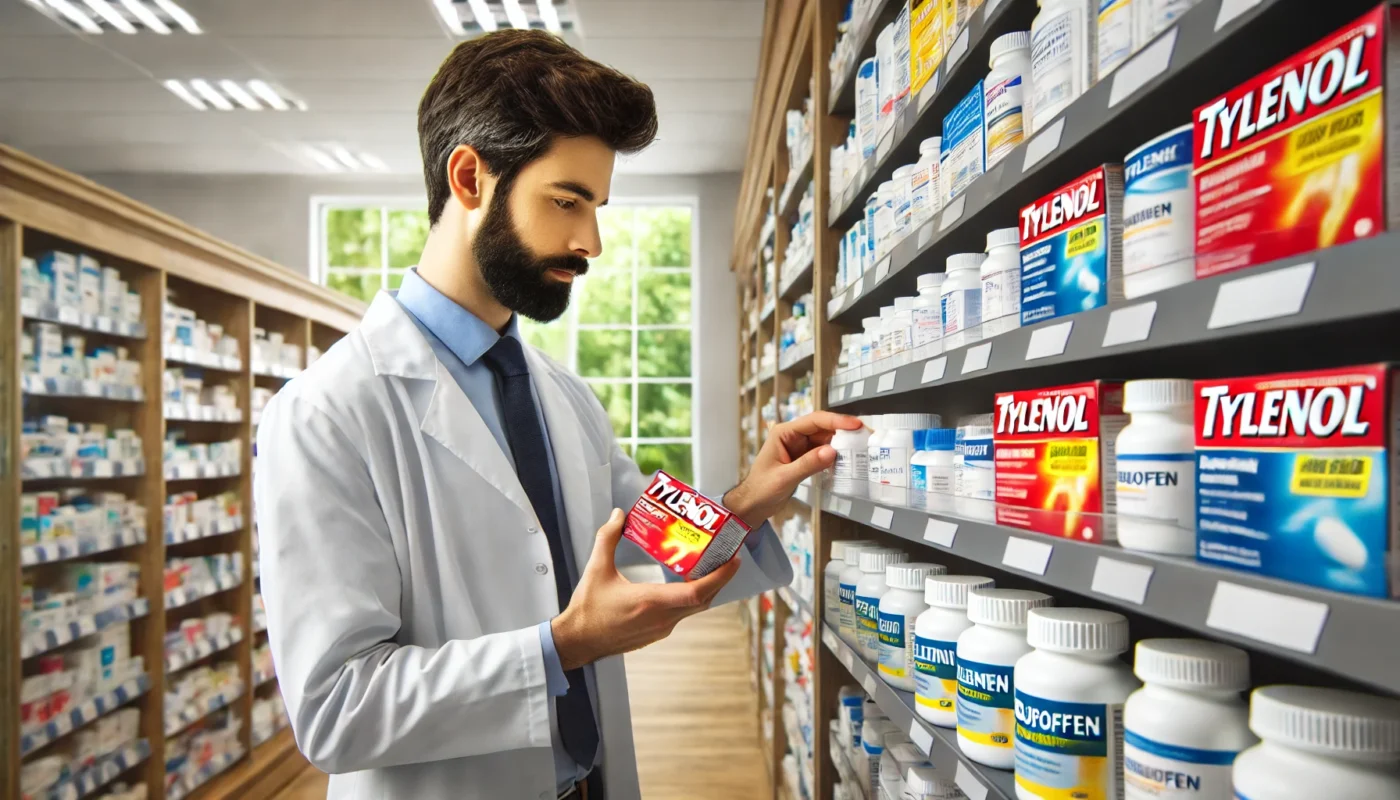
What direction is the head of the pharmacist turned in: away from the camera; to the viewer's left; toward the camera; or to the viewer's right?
to the viewer's right

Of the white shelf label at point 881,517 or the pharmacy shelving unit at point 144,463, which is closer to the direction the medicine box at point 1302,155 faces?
the pharmacy shelving unit

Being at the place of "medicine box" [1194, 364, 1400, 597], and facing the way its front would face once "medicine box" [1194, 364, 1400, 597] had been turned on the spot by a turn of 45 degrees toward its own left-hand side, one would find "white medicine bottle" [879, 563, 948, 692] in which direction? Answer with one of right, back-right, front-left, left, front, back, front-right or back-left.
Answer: back-right

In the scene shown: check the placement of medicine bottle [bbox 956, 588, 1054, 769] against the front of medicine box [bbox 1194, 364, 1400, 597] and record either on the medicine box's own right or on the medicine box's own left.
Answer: on the medicine box's own right

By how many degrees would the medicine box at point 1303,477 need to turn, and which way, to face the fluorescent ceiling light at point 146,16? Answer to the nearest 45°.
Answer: approximately 45° to its right

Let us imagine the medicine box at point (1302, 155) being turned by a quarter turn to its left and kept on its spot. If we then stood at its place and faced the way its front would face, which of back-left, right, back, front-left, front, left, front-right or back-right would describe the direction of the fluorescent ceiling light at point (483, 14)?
back

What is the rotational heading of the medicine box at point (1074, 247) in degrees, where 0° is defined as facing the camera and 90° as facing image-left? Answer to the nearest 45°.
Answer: approximately 45°
